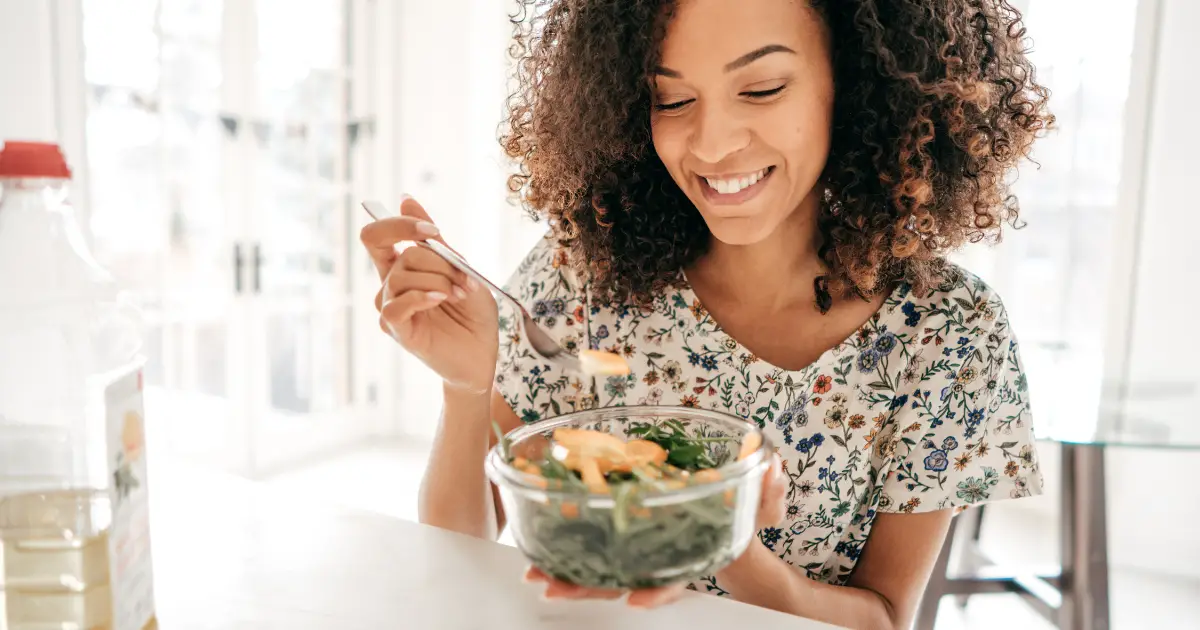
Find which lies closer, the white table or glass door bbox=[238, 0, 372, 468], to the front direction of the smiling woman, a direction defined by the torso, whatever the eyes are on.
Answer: the white table

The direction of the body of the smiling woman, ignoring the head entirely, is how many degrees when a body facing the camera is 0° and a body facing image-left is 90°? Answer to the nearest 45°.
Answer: approximately 0°

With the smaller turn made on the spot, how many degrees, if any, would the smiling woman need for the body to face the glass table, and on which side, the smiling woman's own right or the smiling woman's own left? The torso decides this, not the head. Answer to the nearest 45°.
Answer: approximately 135° to the smiling woman's own left

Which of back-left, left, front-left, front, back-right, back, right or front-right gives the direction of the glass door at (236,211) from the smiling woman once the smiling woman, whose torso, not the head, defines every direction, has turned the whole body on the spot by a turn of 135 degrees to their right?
front

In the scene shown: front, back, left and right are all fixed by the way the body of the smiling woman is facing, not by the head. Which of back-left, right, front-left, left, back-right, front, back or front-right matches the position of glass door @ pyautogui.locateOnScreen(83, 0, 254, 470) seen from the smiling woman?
back-right
